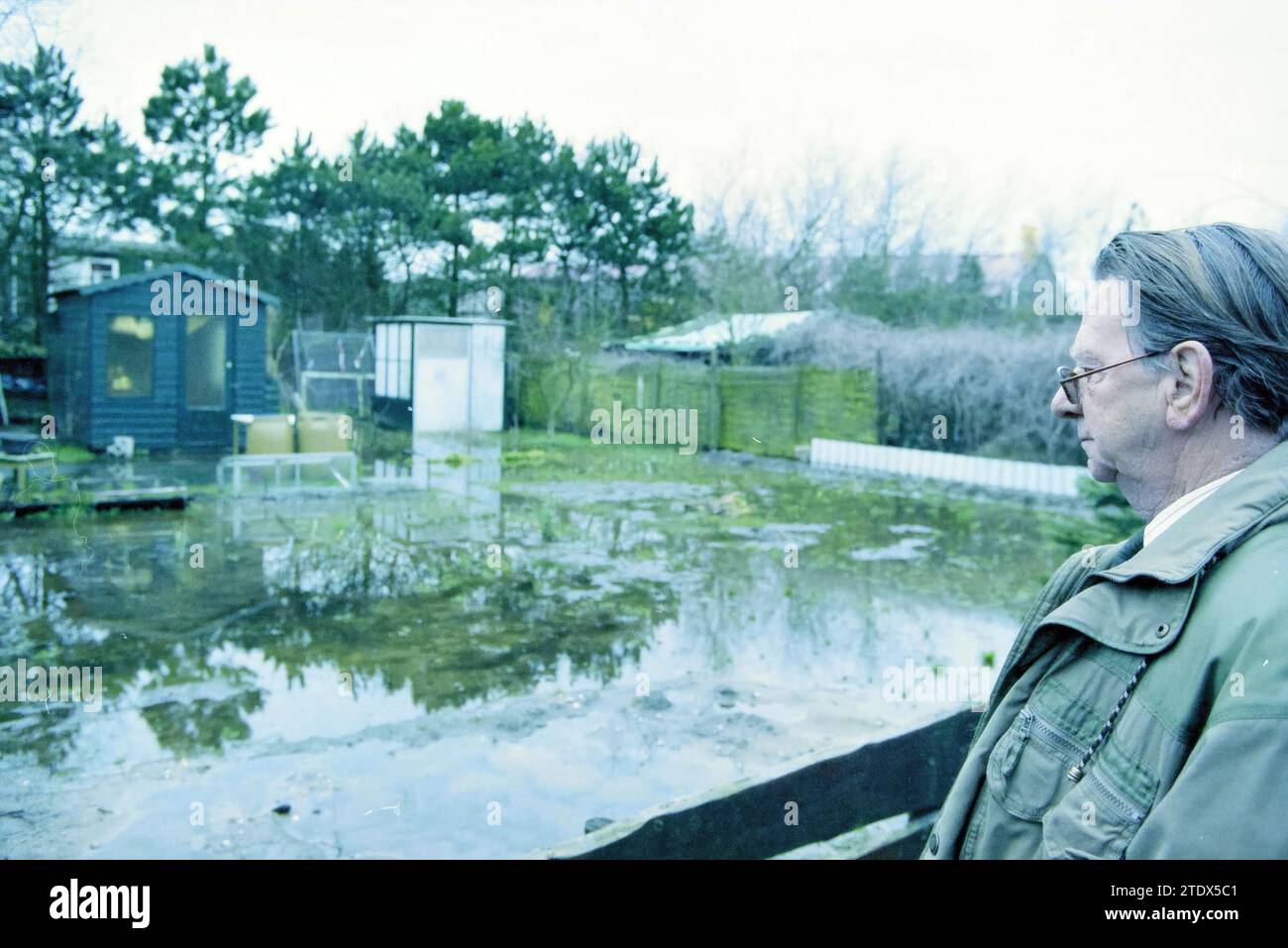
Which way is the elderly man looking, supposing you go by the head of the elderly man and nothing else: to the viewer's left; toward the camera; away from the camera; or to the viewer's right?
to the viewer's left

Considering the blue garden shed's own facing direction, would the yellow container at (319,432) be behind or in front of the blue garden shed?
in front

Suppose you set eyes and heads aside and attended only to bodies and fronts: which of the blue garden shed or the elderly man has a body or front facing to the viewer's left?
the elderly man

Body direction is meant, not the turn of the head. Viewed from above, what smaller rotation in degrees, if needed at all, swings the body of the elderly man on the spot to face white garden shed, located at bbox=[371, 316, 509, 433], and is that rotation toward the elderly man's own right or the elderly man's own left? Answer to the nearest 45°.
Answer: approximately 45° to the elderly man's own right

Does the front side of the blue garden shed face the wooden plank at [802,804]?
yes

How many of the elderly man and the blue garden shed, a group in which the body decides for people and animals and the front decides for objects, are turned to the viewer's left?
1

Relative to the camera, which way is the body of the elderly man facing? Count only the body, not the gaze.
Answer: to the viewer's left

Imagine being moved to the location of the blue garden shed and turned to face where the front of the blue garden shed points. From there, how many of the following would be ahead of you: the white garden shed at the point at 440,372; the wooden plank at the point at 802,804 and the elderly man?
2

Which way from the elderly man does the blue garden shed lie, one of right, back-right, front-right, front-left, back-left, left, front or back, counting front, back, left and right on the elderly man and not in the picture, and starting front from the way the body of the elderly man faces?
front-right

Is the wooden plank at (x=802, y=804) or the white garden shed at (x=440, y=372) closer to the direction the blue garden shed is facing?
the wooden plank

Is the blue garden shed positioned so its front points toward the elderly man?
yes

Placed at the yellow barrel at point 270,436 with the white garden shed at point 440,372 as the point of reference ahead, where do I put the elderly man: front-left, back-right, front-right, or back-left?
back-right

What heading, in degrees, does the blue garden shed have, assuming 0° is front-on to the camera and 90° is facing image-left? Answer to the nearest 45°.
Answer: approximately 0°
